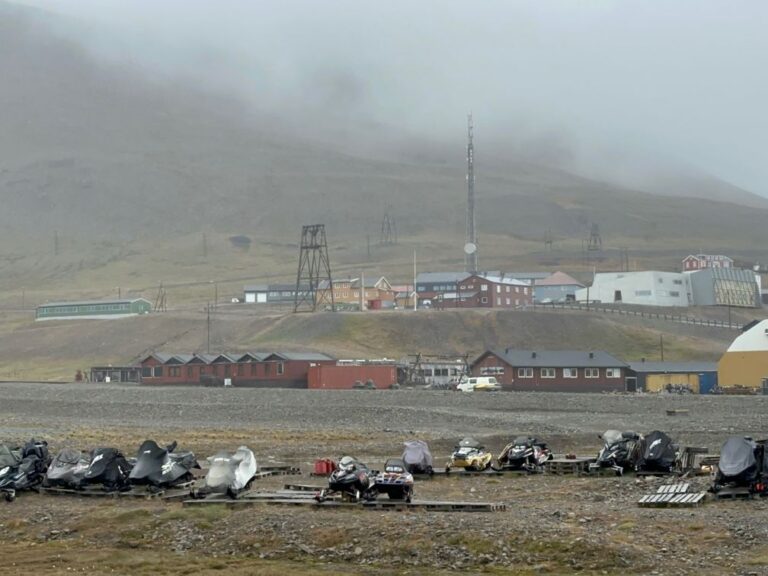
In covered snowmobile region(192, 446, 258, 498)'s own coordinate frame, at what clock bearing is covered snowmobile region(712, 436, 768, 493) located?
covered snowmobile region(712, 436, 768, 493) is roughly at 8 o'clock from covered snowmobile region(192, 446, 258, 498).

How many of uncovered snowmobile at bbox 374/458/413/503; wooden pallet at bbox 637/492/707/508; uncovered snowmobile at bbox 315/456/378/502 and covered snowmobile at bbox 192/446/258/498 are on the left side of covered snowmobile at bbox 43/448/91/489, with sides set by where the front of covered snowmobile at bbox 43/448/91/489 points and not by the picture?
4

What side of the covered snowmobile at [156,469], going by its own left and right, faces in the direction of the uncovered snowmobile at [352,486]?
left

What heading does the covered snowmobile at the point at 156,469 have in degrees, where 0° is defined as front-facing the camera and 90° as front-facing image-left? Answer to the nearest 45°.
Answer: approximately 45°

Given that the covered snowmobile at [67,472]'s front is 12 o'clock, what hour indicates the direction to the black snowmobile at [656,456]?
The black snowmobile is roughly at 8 o'clock from the covered snowmobile.
